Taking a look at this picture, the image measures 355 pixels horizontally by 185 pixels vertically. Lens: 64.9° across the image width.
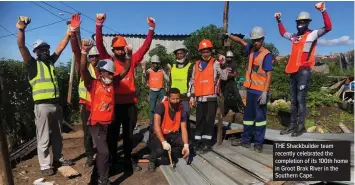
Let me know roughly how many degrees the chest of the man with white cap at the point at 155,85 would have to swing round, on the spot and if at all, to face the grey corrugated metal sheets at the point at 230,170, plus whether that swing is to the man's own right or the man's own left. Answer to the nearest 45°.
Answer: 0° — they already face it

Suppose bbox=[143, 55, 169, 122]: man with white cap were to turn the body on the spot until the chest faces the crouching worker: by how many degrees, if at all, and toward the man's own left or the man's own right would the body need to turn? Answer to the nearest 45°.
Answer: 0° — they already face them

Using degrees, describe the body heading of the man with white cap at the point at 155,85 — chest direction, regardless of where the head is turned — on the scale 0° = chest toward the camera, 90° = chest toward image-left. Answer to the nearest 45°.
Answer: approximately 0°

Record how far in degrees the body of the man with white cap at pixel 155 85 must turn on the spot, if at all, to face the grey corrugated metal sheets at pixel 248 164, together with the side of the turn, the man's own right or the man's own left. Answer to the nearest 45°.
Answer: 0° — they already face it
